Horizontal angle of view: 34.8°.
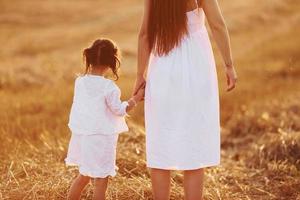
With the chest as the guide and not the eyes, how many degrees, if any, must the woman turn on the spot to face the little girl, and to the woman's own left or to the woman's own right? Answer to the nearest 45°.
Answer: approximately 90° to the woman's own left

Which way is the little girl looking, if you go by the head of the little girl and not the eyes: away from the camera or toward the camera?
away from the camera

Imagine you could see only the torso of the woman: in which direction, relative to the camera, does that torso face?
away from the camera
